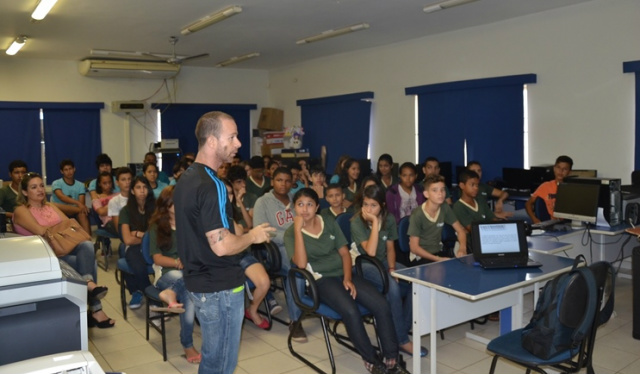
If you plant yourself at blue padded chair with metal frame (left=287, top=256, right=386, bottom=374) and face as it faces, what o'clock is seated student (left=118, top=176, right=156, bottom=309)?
The seated student is roughly at 6 o'clock from the blue padded chair with metal frame.

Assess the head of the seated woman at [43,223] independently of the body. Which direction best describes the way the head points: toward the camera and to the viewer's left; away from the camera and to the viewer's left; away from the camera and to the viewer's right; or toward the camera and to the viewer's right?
toward the camera and to the viewer's right

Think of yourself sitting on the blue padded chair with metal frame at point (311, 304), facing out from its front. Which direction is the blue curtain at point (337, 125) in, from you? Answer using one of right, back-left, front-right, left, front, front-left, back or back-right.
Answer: back-left

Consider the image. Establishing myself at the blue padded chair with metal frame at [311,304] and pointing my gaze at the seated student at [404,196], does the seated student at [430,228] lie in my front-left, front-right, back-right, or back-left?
front-right

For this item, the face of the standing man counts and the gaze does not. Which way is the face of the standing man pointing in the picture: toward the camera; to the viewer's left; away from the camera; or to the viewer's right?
to the viewer's right

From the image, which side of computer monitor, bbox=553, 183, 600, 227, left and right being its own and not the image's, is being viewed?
front

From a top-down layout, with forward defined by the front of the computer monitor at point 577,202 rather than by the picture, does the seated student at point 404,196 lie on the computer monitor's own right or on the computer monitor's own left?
on the computer monitor's own right

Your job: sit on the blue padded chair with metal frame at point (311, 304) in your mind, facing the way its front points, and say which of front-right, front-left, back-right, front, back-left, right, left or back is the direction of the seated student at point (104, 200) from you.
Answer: back

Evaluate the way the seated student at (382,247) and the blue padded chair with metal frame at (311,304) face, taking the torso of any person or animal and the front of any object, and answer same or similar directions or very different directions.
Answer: same or similar directions

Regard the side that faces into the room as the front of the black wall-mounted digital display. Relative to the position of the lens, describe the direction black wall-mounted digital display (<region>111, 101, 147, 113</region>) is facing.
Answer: facing the viewer

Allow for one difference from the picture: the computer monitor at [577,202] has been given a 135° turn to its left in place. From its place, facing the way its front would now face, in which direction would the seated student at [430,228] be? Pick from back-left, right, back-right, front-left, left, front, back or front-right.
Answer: back

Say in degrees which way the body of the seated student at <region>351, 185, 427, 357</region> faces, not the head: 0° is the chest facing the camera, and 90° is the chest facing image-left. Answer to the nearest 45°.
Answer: approximately 315°

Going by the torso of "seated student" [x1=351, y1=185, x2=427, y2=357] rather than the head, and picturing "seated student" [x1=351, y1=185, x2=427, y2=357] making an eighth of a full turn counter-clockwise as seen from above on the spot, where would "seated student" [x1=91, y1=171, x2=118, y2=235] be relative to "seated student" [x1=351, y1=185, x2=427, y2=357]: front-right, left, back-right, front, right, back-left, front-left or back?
back-left

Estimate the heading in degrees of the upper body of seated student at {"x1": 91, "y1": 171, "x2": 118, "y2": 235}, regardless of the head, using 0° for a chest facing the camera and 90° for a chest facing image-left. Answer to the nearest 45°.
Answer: approximately 315°

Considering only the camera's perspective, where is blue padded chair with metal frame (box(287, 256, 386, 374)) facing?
facing the viewer and to the right of the viewer

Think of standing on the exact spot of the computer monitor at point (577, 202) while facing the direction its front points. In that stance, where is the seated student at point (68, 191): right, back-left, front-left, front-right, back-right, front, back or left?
right
